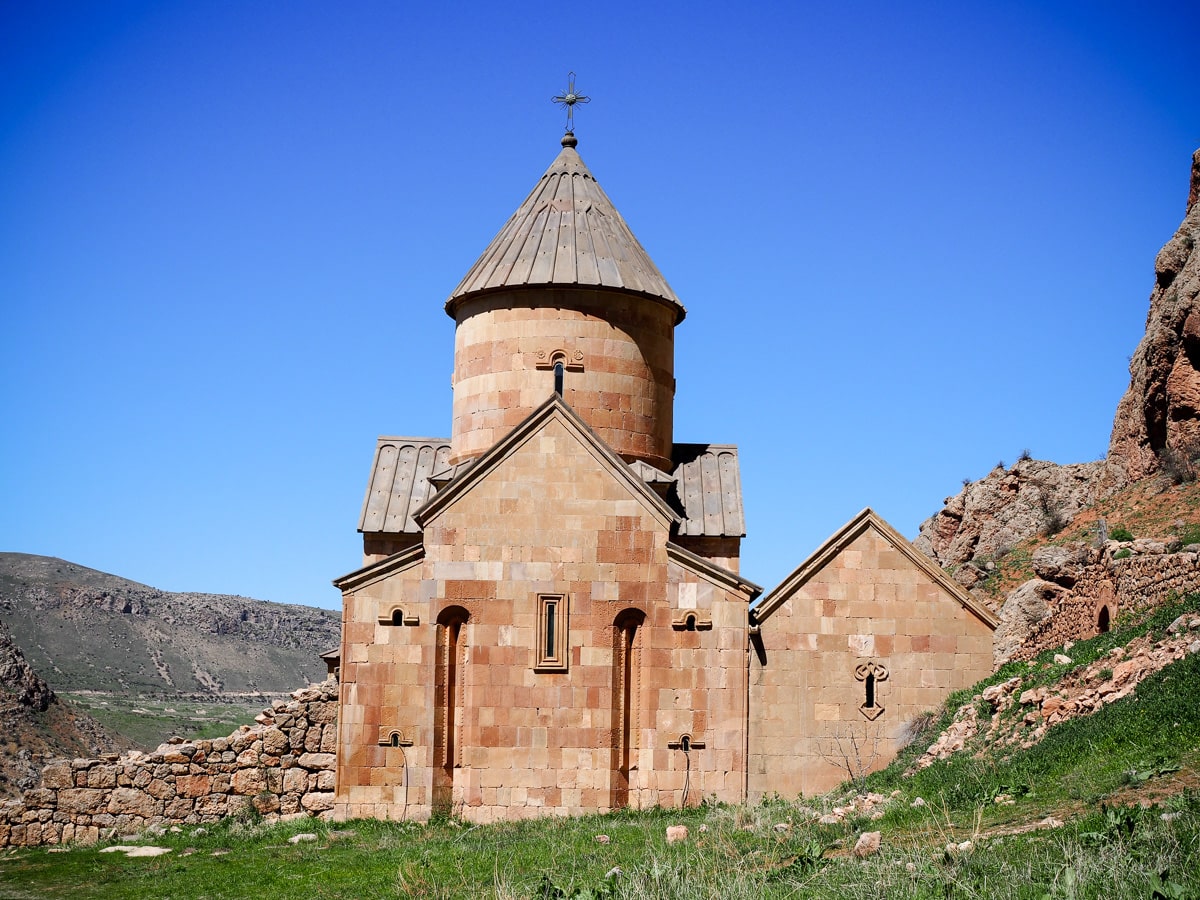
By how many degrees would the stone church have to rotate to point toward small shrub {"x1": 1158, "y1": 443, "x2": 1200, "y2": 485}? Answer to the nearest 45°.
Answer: approximately 45° to its right

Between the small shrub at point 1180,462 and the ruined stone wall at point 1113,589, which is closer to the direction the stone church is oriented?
the small shrub

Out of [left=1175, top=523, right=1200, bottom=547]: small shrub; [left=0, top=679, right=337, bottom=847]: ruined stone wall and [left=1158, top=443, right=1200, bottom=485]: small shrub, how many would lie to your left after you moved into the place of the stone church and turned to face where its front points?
1

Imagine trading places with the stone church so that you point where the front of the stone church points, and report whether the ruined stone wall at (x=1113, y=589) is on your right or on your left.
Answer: on your right

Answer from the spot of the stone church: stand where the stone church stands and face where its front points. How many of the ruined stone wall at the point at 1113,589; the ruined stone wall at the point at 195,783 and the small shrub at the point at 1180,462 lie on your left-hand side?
1
